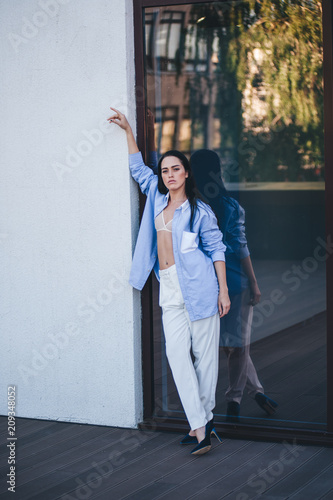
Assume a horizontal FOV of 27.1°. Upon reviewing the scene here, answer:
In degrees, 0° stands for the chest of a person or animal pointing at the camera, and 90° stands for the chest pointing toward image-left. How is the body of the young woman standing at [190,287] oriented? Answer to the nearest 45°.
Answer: approximately 45°
